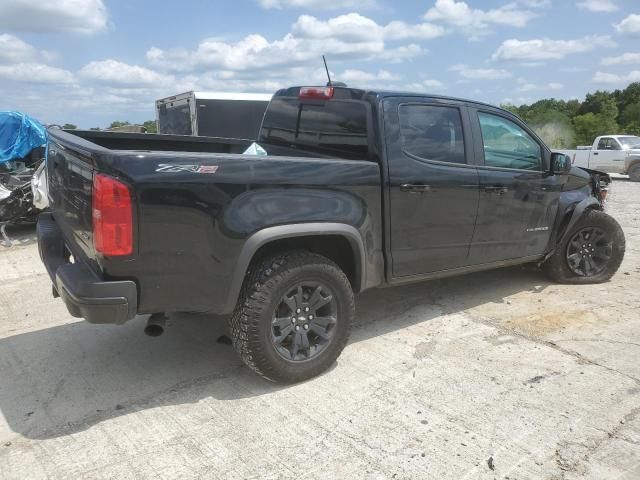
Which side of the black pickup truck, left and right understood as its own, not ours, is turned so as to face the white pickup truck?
front

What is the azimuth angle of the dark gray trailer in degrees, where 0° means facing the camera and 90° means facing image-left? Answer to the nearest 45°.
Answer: approximately 225°

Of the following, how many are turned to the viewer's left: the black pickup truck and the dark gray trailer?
0

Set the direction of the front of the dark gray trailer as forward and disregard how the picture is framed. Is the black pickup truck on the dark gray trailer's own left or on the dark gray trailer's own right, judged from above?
on the dark gray trailer's own right

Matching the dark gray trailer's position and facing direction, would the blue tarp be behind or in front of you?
behind

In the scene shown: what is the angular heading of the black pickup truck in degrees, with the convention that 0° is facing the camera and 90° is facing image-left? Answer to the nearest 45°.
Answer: approximately 225°

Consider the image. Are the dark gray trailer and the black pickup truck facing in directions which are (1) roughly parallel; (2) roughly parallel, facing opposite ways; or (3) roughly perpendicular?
roughly parallel

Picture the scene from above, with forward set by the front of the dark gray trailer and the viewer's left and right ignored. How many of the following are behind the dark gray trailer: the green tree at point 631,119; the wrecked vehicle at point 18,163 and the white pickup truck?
1

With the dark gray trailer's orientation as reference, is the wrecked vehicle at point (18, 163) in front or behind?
behind

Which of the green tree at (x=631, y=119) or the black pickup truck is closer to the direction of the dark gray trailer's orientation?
the green tree

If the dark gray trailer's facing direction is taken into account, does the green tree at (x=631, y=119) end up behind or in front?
in front
